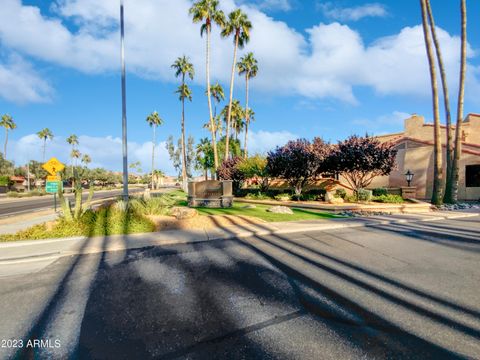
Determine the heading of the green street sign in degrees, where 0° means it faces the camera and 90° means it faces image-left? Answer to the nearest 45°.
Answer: approximately 0°

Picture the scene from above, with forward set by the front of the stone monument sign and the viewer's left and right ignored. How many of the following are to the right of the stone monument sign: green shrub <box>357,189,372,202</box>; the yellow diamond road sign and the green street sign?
2

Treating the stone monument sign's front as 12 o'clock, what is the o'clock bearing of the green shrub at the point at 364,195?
The green shrub is roughly at 9 o'clock from the stone monument sign.

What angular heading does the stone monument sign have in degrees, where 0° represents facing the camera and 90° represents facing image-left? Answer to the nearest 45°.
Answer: approximately 0°

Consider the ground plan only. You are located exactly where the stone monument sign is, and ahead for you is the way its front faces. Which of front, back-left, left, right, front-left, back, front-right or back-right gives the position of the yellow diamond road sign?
right

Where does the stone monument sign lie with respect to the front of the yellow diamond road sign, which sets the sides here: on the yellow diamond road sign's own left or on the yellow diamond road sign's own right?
on the yellow diamond road sign's own left

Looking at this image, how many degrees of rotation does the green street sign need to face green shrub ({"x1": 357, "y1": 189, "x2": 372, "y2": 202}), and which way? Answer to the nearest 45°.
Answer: approximately 45° to its left

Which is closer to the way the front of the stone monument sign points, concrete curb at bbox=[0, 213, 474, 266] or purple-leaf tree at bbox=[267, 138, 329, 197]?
the concrete curb

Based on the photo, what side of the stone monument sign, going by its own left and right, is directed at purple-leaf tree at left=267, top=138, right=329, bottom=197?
left
